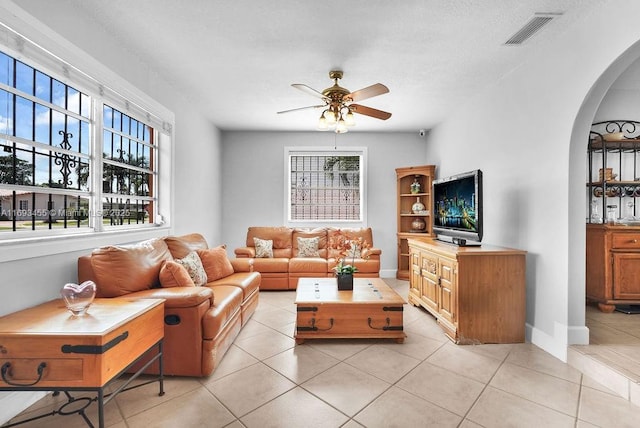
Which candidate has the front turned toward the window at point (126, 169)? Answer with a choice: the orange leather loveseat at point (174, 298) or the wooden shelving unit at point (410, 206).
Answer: the wooden shelving unit

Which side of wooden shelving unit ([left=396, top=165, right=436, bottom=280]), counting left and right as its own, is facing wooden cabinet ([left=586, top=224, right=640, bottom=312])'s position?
left

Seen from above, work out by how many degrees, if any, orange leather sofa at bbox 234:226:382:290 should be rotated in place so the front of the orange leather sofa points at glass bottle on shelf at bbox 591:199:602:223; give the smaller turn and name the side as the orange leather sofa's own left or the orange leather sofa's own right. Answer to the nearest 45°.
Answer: approximately 45° to the orange leather sofa's own left

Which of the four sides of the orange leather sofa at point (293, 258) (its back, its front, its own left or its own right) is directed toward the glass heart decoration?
front

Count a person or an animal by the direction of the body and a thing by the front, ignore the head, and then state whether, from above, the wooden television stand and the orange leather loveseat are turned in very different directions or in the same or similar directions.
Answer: very different directions

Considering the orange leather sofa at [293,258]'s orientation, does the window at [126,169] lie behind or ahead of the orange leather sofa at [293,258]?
ahead

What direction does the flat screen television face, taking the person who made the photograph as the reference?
facing the viewer and to the left of the viewer

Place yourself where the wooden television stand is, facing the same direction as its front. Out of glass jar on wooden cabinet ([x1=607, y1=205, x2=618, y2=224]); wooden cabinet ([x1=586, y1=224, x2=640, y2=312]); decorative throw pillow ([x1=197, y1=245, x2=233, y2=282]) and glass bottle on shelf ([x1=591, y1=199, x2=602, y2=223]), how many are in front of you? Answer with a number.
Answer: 1

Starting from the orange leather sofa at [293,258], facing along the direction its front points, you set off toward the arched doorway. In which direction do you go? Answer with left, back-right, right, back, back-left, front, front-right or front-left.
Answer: front-left

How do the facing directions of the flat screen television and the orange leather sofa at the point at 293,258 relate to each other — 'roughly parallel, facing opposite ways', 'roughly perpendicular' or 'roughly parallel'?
roughly perpendicular

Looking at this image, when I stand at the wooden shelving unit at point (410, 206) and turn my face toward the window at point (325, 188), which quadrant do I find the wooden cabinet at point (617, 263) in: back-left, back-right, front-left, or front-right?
back-left

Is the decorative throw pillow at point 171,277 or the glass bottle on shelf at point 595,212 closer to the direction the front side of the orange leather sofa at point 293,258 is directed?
the decorative throw pillow

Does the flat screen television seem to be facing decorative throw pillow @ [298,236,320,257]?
no

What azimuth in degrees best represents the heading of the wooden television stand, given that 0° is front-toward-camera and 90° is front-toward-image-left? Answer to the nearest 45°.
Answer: approximately 90°

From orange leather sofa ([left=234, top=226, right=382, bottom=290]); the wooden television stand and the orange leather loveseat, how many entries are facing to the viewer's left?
1

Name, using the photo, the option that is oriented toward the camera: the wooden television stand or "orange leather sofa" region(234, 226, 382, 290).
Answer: the orange leather sofa

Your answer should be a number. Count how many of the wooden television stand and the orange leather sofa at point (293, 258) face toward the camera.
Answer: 1

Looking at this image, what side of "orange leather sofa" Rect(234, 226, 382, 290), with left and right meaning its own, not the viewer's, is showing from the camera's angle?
front

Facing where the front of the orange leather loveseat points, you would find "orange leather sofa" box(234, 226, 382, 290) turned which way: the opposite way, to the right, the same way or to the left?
to the right
